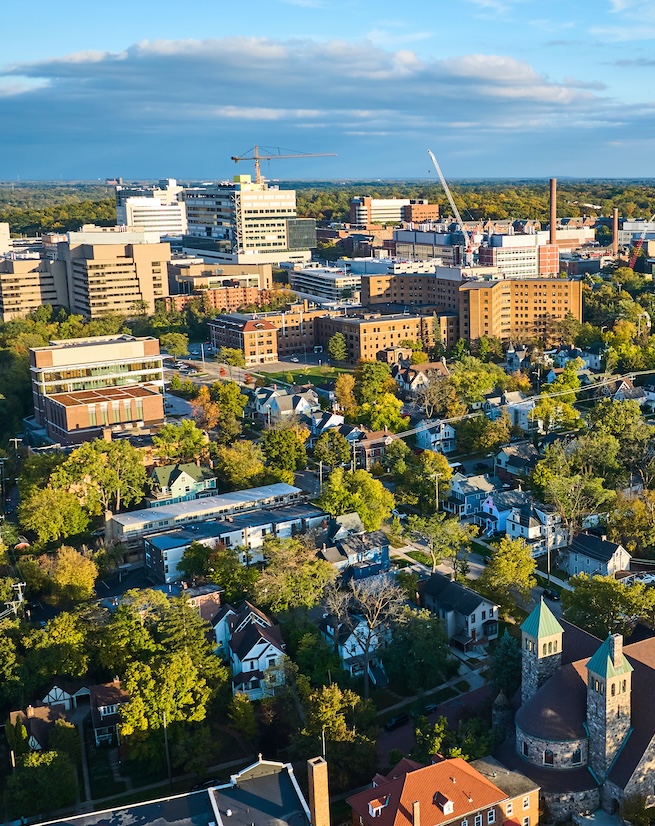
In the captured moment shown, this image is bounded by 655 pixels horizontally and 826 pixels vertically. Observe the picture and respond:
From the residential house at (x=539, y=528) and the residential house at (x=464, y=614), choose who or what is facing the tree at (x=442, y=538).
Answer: the residential house at (x=539, y=528)

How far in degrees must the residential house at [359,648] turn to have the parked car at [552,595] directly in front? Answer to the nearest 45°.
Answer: approximately 90° to its left

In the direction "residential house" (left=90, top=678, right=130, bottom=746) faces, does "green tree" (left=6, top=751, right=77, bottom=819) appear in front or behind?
in front

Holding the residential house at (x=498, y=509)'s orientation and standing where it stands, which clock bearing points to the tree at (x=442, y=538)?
The tree is roughly at 11 o'clock from the residential house.

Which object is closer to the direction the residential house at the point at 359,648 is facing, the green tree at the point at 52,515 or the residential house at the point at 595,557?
the residential house

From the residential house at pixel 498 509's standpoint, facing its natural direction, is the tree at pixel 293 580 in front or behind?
in front

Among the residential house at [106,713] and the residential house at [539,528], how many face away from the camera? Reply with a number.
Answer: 0

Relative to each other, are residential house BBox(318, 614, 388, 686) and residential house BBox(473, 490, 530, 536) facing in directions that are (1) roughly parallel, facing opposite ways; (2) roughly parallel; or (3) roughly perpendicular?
roughly perpendicular

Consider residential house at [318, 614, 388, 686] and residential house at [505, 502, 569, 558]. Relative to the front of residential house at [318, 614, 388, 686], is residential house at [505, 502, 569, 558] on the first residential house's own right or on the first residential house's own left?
on the first residential house's own left

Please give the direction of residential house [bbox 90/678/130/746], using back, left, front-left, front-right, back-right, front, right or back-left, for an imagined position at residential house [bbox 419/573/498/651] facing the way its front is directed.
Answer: right

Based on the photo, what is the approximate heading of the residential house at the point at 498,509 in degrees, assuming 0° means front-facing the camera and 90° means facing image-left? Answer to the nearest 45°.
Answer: approximately 45°

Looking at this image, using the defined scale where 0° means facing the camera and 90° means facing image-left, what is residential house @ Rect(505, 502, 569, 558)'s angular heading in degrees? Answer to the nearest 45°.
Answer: approximately 45°

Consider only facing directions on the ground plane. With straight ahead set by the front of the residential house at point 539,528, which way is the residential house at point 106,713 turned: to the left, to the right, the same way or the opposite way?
to the left

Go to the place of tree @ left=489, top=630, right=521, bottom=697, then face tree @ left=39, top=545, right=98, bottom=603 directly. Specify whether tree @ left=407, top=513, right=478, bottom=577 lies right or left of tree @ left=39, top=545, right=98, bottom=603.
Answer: right
